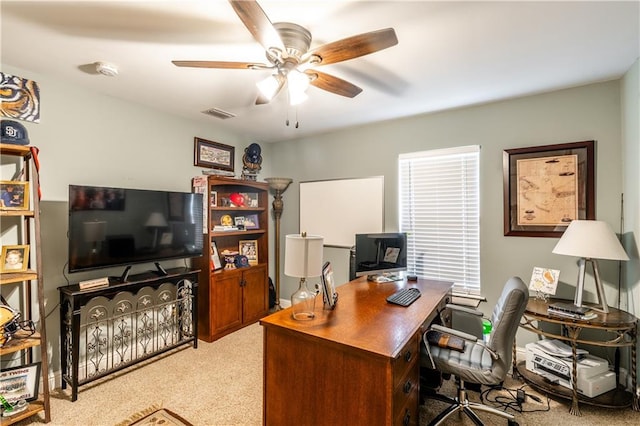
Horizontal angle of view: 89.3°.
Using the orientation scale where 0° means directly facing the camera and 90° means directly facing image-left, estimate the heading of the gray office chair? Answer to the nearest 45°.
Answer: approximately 90°

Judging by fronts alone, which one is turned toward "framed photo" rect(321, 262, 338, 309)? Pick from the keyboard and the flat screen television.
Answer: the flat screen television

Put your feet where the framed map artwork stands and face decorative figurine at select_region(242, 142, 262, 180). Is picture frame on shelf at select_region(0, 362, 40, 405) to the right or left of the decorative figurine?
left

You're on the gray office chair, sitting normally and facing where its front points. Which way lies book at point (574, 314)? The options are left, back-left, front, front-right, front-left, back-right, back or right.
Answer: back-right

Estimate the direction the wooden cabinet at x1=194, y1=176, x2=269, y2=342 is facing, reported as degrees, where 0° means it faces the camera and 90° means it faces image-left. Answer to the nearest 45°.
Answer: approximately 315°

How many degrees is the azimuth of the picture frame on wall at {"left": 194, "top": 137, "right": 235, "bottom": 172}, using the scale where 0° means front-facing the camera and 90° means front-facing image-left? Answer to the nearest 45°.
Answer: approximately 315°

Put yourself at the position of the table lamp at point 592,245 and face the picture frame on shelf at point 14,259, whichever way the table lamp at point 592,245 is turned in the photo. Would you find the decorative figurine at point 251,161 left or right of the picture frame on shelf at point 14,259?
right
